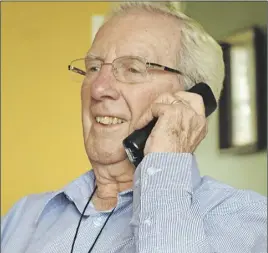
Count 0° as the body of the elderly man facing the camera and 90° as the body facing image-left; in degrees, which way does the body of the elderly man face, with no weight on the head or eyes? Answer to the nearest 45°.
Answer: approximately 45°

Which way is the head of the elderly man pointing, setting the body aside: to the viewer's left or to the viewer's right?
to the viewer's left
